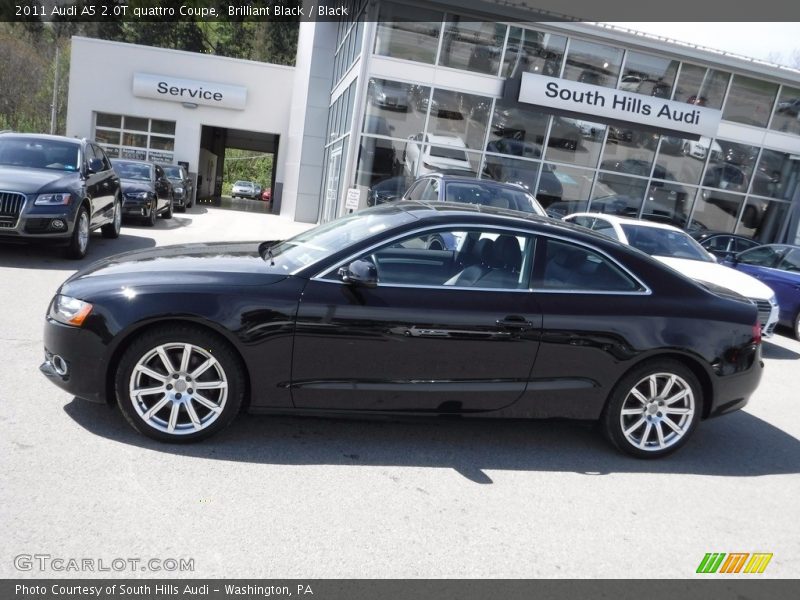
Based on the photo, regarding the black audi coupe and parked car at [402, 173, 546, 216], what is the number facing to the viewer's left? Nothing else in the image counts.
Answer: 1

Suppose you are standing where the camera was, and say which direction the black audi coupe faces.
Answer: facing to the left of the viewer

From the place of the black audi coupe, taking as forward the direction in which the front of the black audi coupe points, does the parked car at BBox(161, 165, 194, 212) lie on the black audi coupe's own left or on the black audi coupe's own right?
on the black audi coupe's own right

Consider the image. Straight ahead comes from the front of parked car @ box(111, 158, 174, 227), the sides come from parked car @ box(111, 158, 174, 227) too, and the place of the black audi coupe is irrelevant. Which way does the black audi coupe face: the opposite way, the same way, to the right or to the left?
to the right

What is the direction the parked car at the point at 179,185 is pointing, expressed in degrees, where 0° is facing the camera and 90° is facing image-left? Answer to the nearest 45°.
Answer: approximately 45°

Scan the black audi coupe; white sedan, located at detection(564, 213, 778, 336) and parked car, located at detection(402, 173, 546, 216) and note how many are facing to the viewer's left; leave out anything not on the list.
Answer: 1

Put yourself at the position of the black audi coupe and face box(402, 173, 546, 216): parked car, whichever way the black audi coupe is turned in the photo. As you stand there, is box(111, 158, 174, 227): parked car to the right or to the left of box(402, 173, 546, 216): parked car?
left

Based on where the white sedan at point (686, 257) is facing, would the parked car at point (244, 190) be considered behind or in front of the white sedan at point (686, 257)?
behind

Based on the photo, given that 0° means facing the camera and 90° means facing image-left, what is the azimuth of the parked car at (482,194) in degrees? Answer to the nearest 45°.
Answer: approximately 315°

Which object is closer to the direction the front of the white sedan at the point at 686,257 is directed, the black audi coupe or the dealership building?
the black audi coupe

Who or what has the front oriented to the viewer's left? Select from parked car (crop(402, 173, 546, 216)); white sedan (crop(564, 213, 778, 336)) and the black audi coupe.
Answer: the black audi coupe

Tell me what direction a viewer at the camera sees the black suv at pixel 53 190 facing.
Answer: facing the viewer and to the left of the viewer

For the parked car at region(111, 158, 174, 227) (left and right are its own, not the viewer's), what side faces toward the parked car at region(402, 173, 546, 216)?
left

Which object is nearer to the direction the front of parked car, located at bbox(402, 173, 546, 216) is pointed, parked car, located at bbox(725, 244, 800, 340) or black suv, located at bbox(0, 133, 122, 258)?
the parked car

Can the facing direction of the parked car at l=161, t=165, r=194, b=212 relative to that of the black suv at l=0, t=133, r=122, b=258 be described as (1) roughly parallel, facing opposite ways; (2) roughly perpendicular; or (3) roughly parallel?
roughly parallel

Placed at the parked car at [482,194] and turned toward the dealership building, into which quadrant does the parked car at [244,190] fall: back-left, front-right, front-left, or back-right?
front-left

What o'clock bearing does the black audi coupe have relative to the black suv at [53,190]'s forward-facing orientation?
The black audi coupe is roughly at 10 o'clock from the black suv.
